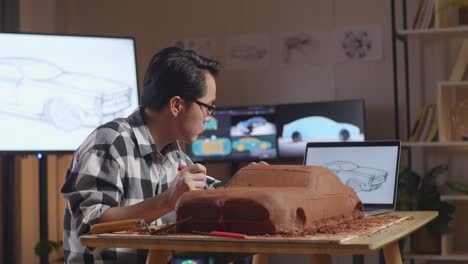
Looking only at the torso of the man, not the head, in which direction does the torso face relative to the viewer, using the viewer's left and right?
facing to the right of the viewer

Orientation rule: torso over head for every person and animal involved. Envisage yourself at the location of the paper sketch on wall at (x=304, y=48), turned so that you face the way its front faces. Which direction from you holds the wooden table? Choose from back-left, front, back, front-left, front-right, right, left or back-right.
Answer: front

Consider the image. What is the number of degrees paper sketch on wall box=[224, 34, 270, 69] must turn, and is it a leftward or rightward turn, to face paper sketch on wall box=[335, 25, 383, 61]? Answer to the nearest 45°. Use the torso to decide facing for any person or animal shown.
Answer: approximately 90° to its left

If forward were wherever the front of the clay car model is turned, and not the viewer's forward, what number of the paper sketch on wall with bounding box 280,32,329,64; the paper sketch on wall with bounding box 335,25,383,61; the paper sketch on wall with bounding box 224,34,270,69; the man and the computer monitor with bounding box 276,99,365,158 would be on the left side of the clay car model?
0

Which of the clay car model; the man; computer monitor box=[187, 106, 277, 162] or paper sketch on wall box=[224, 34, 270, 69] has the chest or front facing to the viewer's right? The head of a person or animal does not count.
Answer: the man

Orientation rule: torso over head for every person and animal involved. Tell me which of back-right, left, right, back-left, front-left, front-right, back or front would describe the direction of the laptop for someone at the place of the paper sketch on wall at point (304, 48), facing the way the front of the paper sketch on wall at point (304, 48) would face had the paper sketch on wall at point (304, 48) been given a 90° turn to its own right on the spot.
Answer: left

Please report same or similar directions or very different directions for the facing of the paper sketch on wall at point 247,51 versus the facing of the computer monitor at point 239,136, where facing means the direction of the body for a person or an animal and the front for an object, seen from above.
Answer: same or similar directions

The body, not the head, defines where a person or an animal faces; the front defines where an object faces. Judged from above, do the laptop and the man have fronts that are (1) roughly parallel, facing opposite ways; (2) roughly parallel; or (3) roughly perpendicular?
roughly perpendicular

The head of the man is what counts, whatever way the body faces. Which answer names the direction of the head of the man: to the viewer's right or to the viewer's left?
to the viewer's right

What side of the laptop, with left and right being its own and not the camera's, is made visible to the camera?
front

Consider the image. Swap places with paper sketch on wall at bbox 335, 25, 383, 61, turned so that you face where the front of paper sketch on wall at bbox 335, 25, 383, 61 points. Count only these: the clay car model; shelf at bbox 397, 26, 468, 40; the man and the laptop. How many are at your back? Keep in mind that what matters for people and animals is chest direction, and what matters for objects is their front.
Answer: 0

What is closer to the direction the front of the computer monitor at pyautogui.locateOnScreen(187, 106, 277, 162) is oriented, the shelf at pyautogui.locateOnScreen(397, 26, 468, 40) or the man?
the man

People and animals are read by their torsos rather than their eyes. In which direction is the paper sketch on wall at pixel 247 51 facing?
toward the camera

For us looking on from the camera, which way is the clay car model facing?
facing the viewer and to the left of the viewer

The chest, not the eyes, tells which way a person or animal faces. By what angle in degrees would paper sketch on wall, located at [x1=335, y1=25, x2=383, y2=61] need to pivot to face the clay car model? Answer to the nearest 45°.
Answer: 0° — it already faces it

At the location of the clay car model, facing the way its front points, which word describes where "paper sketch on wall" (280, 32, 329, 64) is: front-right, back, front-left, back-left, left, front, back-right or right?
back-right

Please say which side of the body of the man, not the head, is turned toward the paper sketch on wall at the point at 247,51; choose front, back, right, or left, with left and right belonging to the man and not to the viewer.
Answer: left

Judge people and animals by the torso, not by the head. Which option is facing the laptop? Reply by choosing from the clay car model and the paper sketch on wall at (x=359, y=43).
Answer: the paper sketch on wall

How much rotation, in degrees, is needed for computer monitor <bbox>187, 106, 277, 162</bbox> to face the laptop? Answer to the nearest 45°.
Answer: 0° — it already faces it
